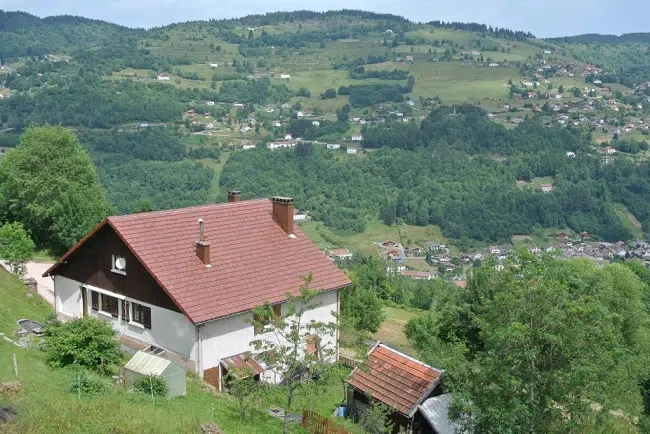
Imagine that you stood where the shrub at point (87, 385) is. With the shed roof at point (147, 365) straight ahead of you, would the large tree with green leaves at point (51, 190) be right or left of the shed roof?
left
